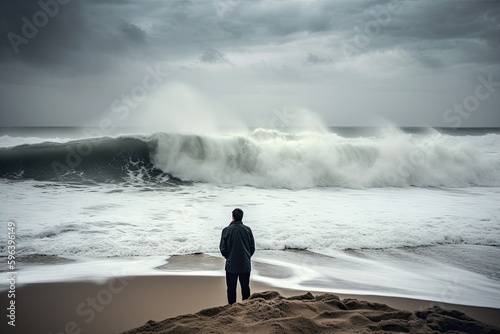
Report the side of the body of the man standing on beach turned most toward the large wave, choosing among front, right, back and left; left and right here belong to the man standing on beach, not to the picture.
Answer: front

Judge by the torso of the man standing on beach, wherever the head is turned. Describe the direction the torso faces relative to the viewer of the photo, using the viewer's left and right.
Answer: facing away from the viewer
